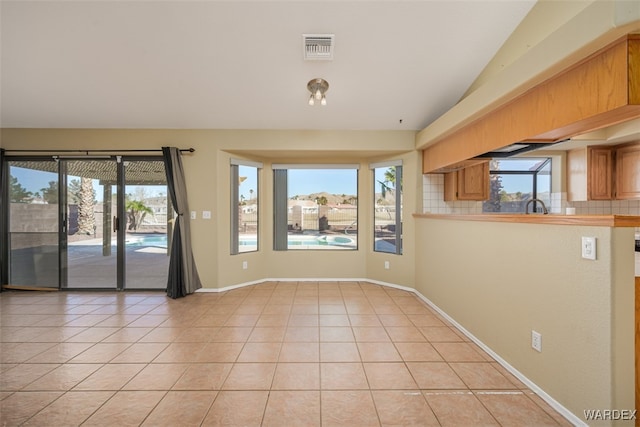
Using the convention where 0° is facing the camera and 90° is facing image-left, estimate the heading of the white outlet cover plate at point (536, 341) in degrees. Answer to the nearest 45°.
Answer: approximately 45°

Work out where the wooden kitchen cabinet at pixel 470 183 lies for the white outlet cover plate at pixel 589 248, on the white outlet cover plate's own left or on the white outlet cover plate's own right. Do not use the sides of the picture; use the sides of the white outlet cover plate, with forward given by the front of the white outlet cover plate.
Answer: on the white outlet cover plate's own right

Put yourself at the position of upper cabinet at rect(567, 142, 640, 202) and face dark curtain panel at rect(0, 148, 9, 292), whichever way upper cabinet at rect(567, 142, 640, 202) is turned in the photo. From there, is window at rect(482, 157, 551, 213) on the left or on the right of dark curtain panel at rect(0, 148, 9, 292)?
right

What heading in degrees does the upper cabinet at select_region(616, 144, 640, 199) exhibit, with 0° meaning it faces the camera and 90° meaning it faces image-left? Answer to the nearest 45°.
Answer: approximately 45°
